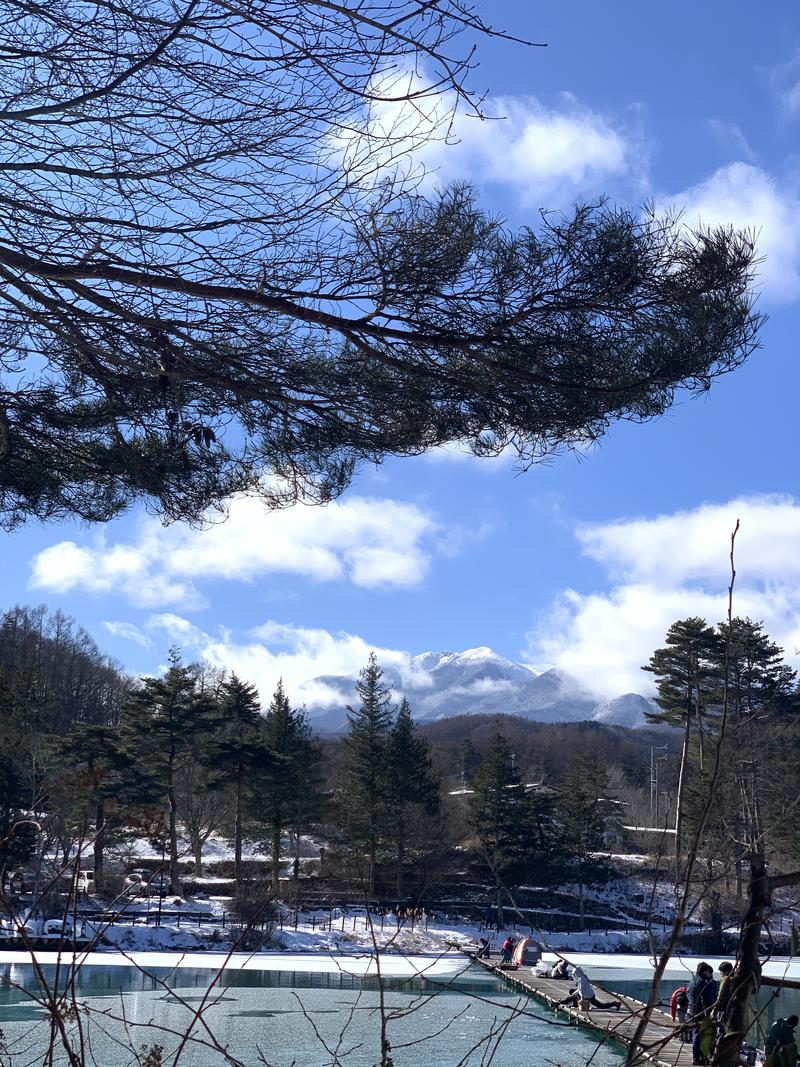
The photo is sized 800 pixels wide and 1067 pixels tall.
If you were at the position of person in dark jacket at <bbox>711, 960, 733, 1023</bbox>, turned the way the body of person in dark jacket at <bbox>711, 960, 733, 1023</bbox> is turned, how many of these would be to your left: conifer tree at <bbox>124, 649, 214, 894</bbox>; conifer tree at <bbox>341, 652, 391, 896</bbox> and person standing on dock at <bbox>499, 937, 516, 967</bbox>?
0

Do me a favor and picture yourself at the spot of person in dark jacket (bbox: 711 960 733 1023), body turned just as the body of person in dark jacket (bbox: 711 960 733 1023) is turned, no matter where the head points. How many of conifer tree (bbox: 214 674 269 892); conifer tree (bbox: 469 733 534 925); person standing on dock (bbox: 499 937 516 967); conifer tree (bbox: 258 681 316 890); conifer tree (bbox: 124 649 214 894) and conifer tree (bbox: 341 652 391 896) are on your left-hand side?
0

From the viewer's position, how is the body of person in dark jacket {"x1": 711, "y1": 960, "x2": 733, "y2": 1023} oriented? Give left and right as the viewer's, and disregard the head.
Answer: facing to the left of the viewer

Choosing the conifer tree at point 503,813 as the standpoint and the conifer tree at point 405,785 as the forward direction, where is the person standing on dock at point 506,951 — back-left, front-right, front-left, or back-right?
back-left

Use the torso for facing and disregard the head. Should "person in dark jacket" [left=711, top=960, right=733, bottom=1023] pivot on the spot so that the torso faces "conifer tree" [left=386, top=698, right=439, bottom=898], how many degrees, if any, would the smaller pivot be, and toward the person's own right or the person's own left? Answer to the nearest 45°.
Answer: approximately 90° to the person's own right
